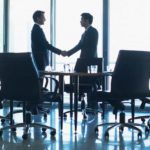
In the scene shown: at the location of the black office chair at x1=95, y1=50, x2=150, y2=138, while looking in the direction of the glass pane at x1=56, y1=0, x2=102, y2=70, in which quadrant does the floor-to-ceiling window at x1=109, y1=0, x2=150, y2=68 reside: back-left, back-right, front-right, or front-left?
front-right

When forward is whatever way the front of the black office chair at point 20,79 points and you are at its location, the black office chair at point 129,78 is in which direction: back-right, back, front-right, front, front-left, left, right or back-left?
front-right

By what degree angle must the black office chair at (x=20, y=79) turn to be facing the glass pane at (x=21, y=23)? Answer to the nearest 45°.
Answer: approximately 45° to its left

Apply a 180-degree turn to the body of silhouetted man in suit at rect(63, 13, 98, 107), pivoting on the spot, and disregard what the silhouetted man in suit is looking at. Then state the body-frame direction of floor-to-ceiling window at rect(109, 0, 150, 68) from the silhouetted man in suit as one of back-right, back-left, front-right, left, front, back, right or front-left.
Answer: front-left

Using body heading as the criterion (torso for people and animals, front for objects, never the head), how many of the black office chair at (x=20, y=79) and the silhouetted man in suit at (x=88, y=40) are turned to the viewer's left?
1

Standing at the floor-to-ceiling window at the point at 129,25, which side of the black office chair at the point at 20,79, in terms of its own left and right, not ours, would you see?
front

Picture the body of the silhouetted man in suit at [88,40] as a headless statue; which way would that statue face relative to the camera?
to the viewer's left

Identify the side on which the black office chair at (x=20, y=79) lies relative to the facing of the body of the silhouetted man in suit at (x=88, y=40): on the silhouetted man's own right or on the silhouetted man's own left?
on the silhouetted man's own left

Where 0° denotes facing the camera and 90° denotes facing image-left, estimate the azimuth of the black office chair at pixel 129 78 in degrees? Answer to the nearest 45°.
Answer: approximately 135°

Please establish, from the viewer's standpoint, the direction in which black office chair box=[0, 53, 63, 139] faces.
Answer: facing away from the viewer and to the right of the viewer

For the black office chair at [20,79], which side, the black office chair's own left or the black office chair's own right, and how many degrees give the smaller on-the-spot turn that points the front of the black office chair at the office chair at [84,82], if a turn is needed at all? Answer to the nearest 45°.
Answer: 0° — it already faces it
